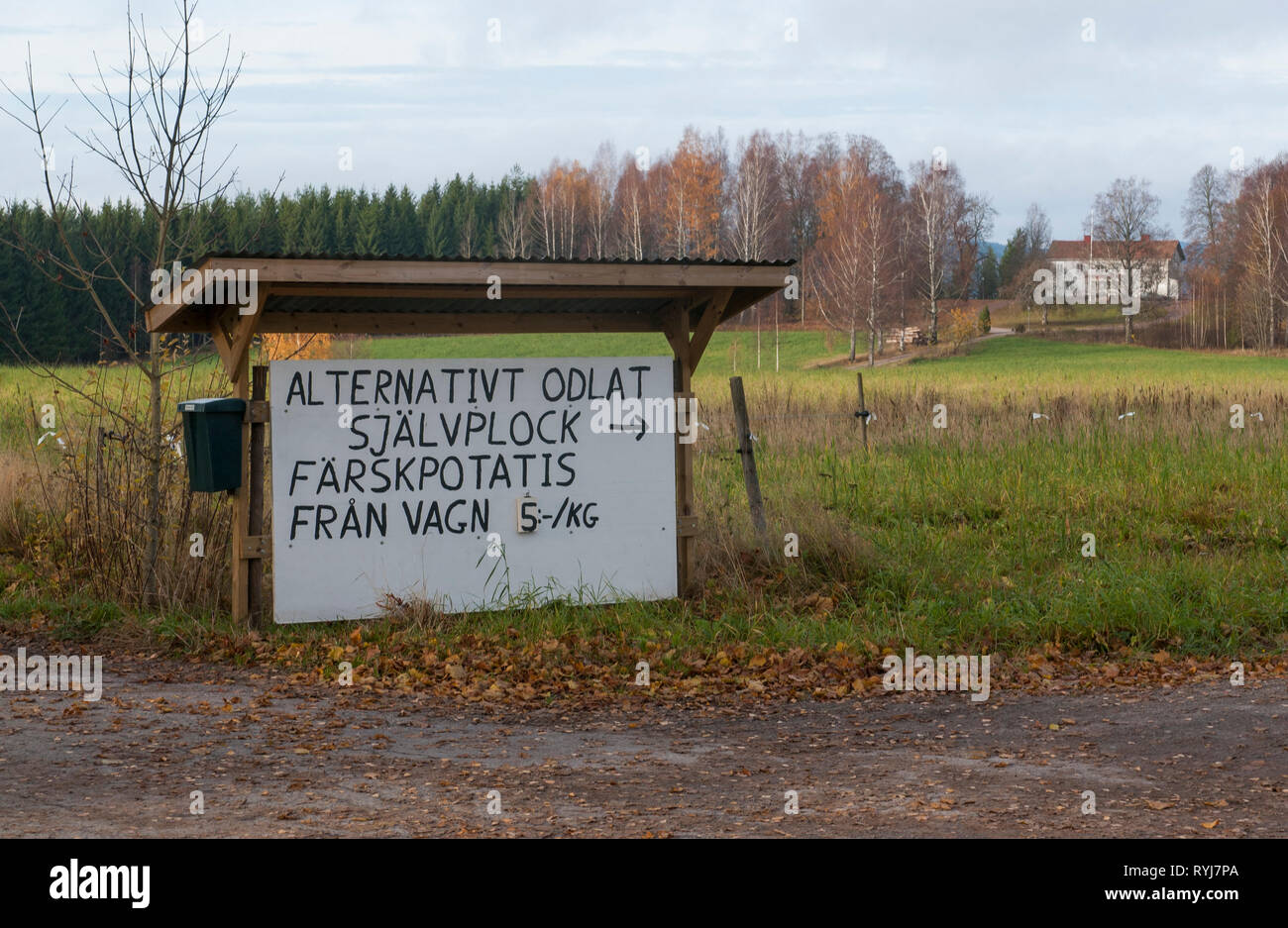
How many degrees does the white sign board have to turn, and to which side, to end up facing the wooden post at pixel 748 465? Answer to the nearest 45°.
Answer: approximately 135° to its left

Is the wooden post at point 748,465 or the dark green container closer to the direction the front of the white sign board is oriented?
the dark green container

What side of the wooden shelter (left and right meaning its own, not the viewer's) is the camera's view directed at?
front

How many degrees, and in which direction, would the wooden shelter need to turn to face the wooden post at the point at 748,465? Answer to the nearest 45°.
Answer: approximately 135° to its left

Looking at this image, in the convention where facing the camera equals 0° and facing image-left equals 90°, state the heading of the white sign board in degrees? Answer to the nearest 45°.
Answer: approximately 0°
